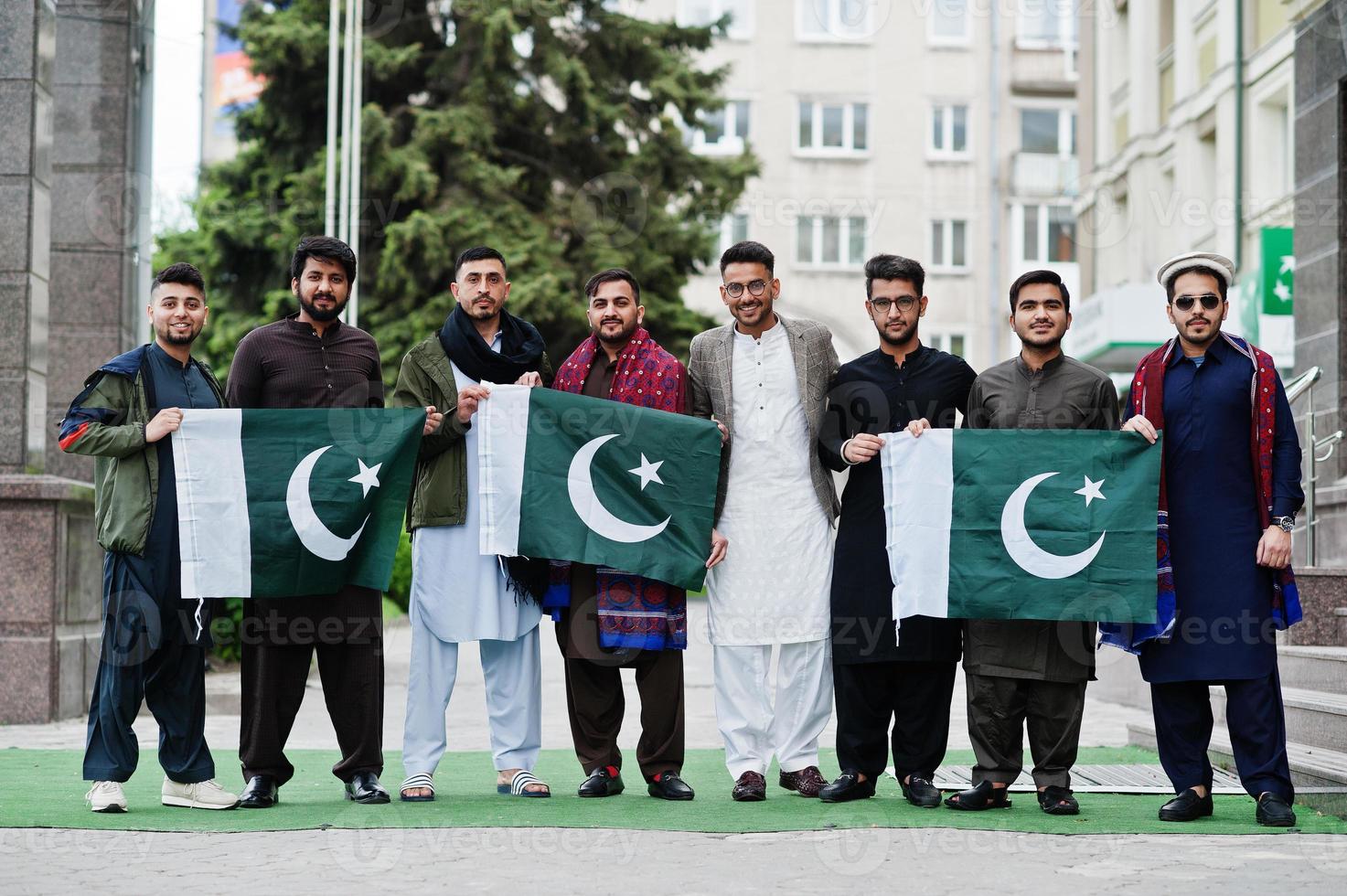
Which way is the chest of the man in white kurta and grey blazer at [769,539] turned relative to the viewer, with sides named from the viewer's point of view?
facing the viewer

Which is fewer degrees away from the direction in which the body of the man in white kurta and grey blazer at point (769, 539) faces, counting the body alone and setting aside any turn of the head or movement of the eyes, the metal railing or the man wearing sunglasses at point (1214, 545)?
the man wearing sunglasses

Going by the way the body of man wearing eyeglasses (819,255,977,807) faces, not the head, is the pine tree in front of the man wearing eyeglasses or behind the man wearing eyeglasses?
behind

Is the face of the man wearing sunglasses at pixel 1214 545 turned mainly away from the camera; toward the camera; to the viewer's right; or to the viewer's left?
toward the camera

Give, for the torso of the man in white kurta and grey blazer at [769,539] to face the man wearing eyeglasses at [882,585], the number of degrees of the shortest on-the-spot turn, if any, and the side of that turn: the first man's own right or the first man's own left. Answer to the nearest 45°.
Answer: approximately 90° to the first man's own left

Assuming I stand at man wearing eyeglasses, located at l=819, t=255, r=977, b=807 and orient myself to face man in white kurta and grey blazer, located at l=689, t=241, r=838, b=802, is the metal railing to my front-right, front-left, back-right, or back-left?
back-right

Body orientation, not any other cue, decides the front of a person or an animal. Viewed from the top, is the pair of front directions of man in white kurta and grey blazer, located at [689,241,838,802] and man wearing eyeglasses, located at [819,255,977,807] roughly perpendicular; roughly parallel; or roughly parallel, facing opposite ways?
roughly parallel

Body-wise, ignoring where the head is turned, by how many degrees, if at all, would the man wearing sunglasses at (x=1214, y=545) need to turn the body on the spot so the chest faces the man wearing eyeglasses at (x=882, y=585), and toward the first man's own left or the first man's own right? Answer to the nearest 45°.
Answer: approximately 90° to the first man's own right

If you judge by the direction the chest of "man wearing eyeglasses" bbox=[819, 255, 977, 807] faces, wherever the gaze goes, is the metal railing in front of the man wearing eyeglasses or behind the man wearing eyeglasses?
behind

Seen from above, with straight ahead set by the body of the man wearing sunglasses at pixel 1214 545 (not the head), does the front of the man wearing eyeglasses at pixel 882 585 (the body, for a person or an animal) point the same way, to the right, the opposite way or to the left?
the same way

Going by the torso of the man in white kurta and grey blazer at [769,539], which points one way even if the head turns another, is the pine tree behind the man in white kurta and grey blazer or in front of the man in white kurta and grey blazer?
behind

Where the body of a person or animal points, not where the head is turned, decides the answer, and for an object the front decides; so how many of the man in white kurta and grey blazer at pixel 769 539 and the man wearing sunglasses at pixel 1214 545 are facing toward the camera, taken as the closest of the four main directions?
2

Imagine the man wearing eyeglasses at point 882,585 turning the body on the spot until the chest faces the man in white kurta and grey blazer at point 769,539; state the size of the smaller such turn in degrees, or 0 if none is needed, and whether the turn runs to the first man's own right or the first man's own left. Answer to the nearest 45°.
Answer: approximately 90° to the first man's own right

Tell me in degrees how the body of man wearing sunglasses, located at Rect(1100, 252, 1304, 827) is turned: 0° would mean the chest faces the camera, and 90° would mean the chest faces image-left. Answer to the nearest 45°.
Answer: approximately 0°

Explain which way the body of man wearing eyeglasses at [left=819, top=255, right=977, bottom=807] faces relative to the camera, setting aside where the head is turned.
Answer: toward the camera

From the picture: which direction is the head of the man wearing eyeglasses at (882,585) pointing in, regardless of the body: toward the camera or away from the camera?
toward the camera
